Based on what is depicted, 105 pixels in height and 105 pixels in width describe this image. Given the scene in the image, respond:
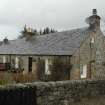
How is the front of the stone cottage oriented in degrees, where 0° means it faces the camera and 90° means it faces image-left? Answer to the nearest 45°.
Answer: approximately 45°
